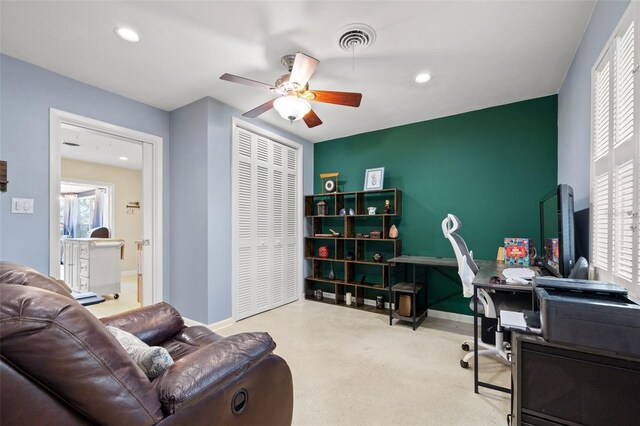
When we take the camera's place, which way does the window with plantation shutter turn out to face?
facing to the left of the viewer

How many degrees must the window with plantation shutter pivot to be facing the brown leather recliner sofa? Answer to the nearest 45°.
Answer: approximately 45° to its left

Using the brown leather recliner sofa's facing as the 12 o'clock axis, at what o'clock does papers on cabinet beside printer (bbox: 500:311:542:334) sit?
The papers on cabinet beside printer is roughly at 2 o'clock from the brown leather recliner sofa.

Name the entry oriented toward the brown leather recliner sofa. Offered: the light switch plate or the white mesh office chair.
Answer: the light switch plate

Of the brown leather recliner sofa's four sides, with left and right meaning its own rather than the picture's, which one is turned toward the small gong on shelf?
front

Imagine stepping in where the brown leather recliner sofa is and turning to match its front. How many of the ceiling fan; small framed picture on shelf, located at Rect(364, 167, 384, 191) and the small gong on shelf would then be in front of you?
3

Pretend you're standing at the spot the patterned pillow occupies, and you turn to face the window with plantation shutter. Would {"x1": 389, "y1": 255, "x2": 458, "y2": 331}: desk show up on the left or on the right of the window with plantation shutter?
left

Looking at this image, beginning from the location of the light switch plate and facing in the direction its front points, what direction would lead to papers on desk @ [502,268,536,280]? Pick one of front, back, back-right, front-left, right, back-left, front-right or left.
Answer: front-left

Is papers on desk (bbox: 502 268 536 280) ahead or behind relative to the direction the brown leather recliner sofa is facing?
ahead

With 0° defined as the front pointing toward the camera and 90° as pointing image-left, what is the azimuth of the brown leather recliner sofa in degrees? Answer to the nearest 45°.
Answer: approximately 225°

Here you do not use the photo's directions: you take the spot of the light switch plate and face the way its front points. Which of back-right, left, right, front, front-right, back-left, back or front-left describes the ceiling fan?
front-left

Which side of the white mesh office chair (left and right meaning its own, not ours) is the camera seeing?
right

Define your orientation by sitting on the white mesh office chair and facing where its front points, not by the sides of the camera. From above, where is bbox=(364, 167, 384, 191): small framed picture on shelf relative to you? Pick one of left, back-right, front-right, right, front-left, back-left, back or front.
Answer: back-left
